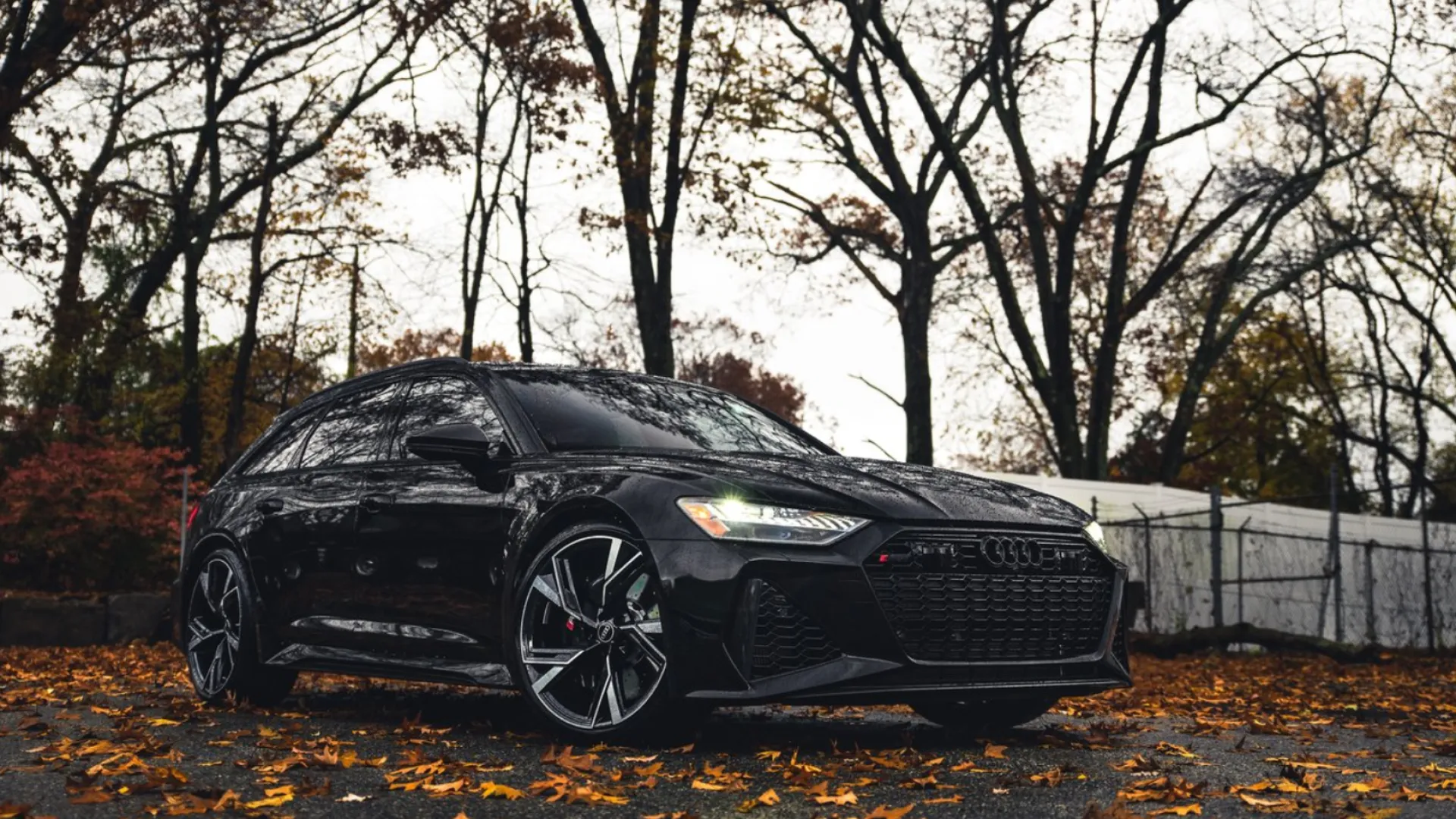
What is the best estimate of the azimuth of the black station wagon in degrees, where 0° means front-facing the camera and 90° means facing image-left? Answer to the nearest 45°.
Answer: approximately 315°

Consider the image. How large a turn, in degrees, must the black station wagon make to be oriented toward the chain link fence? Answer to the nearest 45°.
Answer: approximately 90° to its left

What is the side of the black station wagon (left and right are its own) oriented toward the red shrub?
back
